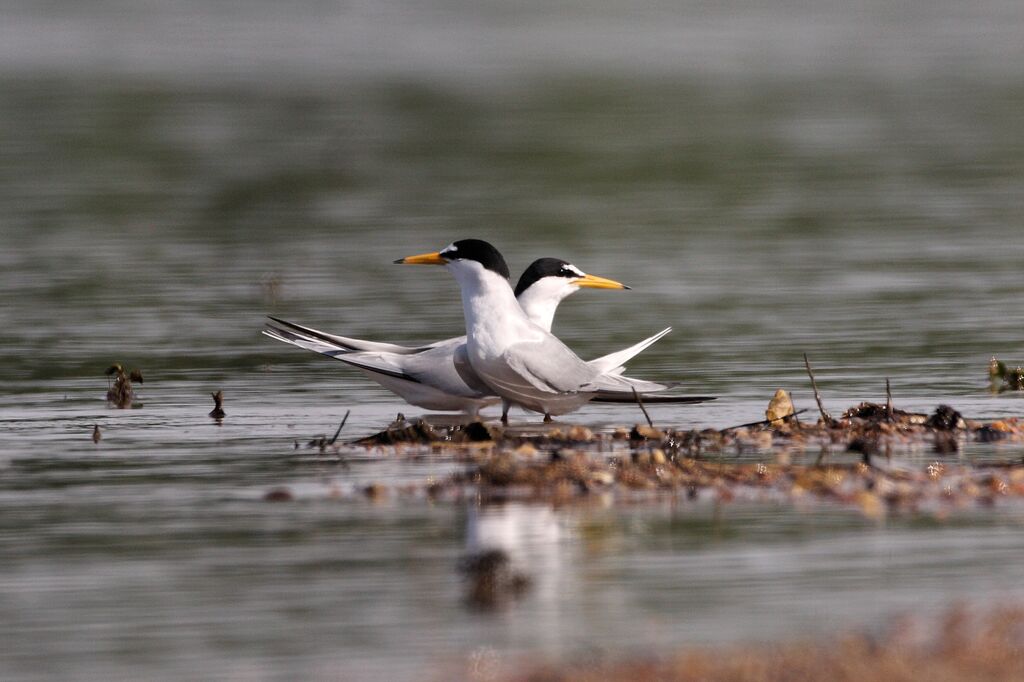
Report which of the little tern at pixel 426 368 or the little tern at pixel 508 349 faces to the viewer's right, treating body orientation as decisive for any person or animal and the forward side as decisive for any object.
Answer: the little tern at pixel 426 368

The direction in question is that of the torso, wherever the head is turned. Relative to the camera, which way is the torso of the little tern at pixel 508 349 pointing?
to the viewer's left

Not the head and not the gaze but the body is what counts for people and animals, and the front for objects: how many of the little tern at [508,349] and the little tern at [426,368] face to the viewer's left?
1

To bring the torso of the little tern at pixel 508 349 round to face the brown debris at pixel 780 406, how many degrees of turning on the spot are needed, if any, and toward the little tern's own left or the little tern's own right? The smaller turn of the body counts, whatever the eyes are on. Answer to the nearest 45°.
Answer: approximately 180°

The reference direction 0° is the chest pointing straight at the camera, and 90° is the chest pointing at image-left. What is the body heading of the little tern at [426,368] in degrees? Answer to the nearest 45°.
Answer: approximately 270°

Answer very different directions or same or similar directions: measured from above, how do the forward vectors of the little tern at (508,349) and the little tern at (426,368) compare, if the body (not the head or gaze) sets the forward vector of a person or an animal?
very different directions

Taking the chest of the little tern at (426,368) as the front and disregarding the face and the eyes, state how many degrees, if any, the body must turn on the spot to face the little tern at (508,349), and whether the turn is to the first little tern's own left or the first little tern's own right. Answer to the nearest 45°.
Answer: approximately 45° to the first little tern's own right
